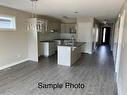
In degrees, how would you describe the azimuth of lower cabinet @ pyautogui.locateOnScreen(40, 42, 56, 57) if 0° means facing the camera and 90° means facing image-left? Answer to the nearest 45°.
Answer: approximately 315°

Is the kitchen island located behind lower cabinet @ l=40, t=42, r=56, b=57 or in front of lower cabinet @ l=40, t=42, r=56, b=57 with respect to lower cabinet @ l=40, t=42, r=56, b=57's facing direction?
in front

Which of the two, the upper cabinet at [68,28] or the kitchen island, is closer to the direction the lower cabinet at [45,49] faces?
the kitchen island

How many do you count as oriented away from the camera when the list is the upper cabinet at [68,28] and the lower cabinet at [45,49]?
0

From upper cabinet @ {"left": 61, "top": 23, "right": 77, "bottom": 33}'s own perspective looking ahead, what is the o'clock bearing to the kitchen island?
The kitchen island is roughly at 12 o'clock from the upper cabinet.

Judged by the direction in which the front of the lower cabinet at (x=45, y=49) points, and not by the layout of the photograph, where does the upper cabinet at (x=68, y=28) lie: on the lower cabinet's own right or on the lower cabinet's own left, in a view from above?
on the lower cabinet's own left
